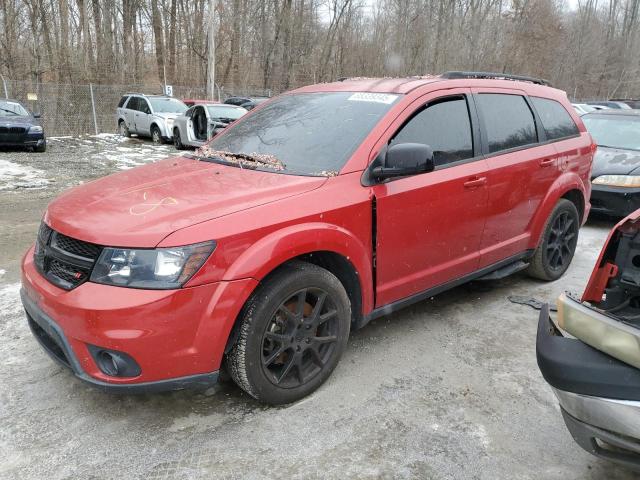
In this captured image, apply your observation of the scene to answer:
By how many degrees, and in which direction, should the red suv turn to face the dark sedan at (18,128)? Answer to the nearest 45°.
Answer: approximately 90° to its right

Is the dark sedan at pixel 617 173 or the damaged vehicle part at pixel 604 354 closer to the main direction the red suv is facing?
the damaged vehicle part

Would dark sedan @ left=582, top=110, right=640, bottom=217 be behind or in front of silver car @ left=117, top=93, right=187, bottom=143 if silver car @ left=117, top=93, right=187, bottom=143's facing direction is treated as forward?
in front

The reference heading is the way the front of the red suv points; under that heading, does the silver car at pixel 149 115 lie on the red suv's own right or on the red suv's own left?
on the red suv's own right

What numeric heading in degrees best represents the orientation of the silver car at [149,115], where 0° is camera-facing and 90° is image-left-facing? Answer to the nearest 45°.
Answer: approximately 315°

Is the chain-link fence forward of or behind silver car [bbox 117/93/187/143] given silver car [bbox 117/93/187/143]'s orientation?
behind

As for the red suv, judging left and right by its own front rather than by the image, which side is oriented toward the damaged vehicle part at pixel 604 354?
left

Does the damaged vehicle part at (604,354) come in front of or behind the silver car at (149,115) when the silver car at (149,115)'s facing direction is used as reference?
in front

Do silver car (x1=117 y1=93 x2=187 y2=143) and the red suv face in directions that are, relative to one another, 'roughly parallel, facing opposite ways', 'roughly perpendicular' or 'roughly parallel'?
roughly perpendicular
